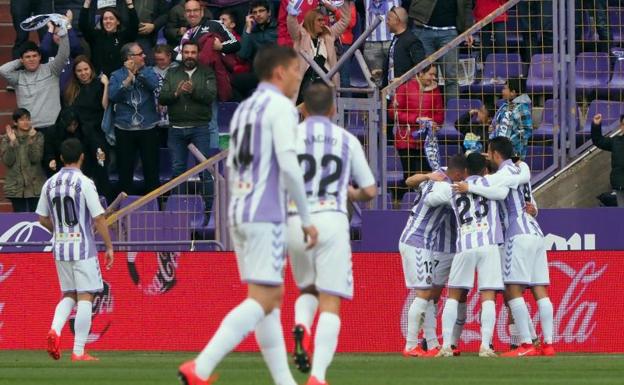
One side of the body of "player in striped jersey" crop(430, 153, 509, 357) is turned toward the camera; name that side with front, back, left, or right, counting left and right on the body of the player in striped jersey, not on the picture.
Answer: back

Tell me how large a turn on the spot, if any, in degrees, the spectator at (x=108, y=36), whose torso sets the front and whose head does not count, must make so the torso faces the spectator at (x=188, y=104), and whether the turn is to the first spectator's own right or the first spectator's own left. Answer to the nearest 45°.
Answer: approximately 45° to the first spectator's own left

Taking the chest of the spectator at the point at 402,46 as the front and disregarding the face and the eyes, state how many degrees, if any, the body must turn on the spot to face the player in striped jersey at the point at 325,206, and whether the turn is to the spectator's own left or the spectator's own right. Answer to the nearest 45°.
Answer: approximately 45° to the spectator's own left

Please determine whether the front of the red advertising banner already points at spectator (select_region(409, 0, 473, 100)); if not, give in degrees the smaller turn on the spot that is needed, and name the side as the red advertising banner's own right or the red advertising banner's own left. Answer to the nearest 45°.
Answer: approximately 135° to the red advertising banner's own left

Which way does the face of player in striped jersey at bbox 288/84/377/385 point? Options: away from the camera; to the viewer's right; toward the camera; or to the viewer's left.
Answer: away from the camera

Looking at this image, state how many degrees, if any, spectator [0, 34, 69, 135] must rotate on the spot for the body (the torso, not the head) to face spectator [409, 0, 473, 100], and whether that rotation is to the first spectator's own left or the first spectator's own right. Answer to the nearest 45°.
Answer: approximately 90° to the first spectator's own left

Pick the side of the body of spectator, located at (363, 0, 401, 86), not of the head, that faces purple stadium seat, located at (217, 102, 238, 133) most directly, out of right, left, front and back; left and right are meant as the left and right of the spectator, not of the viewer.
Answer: right

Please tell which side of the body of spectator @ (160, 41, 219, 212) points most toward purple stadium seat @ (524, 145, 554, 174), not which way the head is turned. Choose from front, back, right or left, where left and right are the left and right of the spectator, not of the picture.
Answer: left
